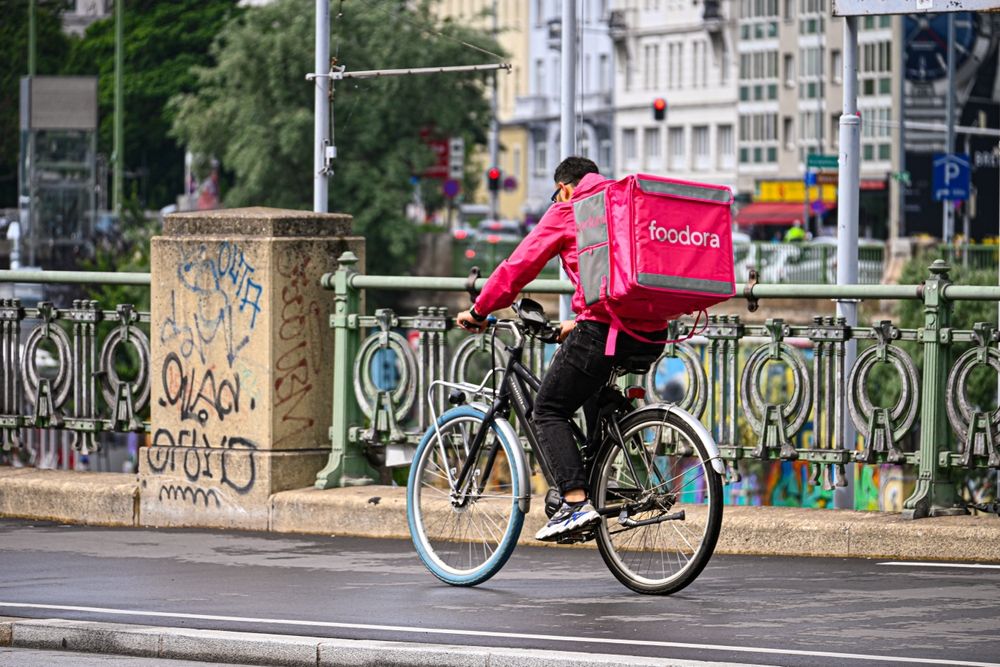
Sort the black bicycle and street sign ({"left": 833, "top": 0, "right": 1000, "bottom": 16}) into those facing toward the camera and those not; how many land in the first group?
1

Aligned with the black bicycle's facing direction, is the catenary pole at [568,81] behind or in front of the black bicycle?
in front

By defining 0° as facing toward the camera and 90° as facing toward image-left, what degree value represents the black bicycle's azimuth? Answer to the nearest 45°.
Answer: approximately 135°

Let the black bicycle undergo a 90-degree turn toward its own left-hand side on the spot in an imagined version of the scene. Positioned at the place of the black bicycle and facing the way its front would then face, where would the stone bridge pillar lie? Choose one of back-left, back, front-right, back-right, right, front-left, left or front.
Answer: right

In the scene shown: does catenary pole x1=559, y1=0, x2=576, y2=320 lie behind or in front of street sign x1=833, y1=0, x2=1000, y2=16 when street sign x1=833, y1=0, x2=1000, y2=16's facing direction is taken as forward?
behind

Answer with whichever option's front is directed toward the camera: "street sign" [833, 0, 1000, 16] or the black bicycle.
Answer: the street sign

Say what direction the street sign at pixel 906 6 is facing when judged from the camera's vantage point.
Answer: facing the viewer
